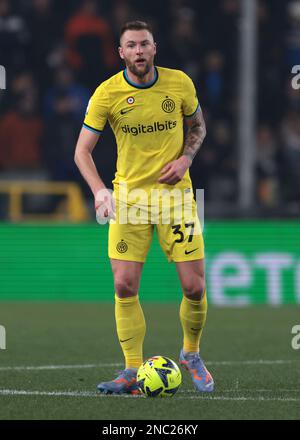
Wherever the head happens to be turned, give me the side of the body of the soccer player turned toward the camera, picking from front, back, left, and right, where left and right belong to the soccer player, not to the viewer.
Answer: front
